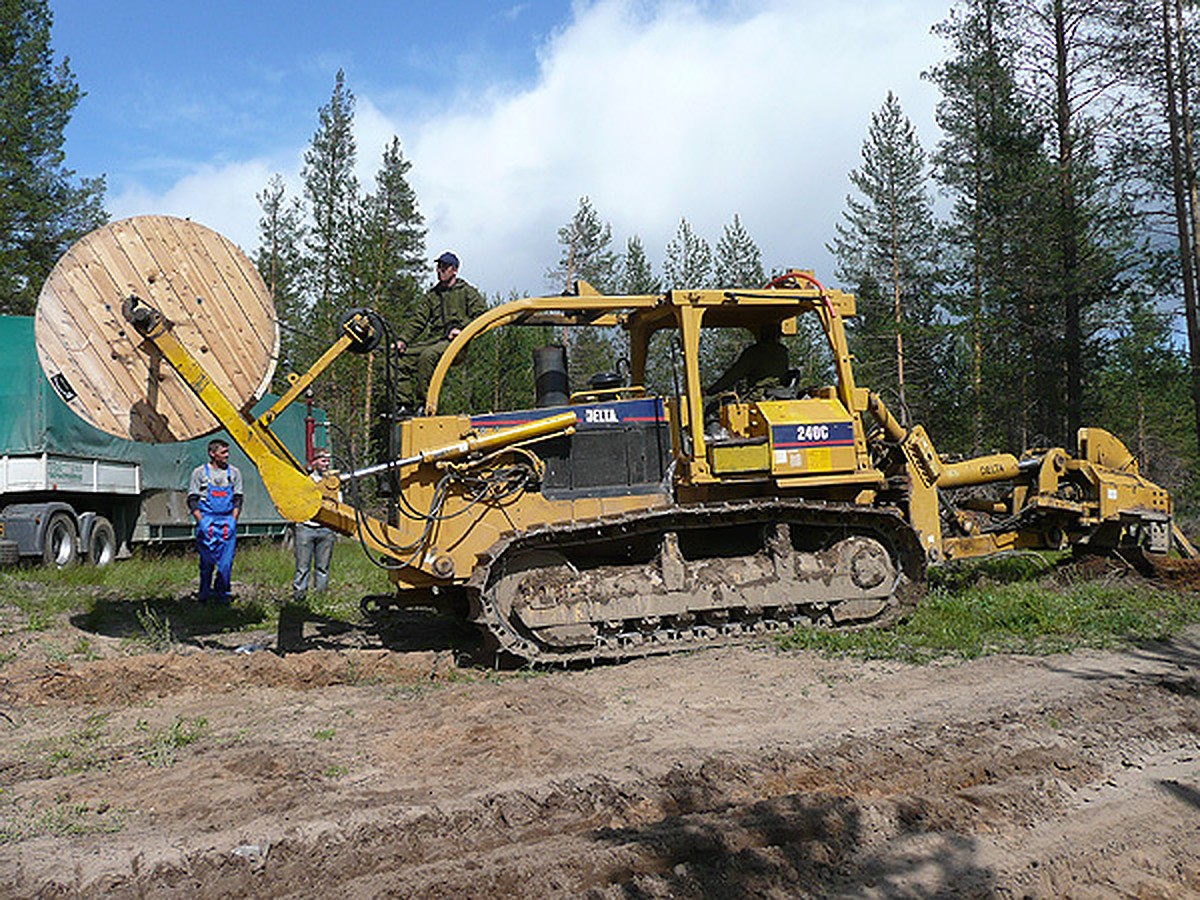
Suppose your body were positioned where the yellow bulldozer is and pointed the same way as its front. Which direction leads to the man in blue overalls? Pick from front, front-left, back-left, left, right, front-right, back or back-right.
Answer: front-right

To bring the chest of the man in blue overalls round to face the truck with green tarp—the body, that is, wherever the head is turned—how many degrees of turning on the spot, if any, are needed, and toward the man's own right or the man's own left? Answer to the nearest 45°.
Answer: approximately 135° to the man's own right

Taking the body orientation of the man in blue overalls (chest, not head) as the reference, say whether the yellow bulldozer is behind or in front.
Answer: in front

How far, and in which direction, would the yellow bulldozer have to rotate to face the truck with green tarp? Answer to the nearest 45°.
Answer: approximately 45° to its right

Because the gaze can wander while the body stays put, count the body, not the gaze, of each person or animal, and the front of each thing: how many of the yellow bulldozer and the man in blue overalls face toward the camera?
1

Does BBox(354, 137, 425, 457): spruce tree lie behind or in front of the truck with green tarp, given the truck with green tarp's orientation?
behind

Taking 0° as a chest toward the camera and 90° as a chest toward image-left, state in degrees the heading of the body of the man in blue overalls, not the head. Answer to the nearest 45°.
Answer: approximately 0°

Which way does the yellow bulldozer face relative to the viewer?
to the viewer's left

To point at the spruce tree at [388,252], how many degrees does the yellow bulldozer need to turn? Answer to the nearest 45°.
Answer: approximately 90° to its right
